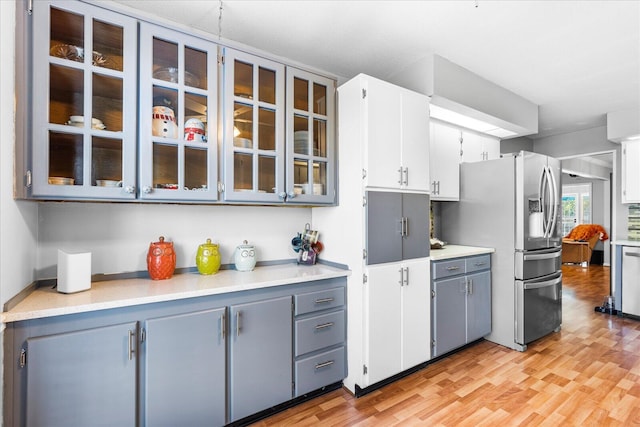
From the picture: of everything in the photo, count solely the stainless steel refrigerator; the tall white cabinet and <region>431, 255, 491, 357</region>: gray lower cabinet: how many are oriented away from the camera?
0

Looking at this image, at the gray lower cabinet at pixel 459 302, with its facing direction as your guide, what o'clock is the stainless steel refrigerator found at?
The stainless steel refrigerator is roughly at 9 o'clock from the gray lower cabinet.

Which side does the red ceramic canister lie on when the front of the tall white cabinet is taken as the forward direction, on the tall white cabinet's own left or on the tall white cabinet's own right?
on the tall white cabinet's own right

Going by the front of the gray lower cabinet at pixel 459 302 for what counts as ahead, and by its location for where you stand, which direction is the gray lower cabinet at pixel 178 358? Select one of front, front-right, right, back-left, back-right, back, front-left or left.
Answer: right

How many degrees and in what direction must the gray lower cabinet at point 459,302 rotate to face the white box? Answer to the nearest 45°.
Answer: approximately 90° to its right

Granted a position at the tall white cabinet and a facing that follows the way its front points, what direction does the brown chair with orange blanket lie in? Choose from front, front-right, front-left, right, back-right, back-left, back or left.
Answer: left

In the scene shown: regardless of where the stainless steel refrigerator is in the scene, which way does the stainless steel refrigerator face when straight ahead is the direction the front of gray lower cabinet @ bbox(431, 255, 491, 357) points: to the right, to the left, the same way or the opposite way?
the same way

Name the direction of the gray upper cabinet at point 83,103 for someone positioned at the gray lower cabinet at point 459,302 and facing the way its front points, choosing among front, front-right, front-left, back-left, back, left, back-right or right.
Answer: right

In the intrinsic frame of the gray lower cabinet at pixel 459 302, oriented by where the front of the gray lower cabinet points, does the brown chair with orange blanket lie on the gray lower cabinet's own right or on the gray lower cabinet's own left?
on the gray lower cabinet's own left

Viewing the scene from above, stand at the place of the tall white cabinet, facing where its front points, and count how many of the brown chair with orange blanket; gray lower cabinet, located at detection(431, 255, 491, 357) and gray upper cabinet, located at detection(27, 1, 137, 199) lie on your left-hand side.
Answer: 2

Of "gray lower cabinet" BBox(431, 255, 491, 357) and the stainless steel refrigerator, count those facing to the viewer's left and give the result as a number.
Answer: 0

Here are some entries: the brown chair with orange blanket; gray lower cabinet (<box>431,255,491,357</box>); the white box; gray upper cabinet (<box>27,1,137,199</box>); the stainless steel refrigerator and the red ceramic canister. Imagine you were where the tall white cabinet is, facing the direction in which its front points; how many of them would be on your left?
3

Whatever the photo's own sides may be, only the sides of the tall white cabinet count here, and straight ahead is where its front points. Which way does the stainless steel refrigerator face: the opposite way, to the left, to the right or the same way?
the same way

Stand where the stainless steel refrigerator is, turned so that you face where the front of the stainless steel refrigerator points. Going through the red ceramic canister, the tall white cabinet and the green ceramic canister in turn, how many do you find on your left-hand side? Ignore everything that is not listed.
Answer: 0

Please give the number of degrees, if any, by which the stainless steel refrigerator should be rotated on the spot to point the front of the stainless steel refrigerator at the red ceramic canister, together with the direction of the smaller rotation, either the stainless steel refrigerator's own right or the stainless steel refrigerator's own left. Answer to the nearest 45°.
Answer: approximately 90° to the stainless steel refrigerator's own right

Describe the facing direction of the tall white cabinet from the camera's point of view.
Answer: facing the viewer and to the right of the viewer

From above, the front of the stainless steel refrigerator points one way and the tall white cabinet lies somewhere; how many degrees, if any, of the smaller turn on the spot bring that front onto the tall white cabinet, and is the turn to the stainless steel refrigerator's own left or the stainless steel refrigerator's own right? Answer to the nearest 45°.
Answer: approximately 90° to the stainless steel refrigerator's own right

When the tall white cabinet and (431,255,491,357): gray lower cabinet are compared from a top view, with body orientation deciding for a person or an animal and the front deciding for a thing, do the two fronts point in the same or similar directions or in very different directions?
same or similar directions
